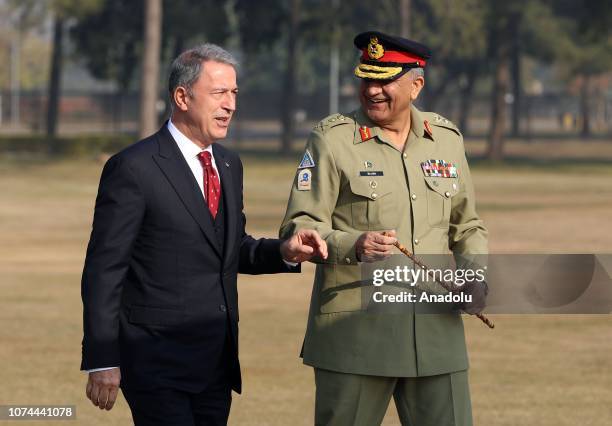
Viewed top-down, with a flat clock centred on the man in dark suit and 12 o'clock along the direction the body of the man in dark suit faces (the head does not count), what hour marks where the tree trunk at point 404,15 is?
The tree trunk is roughly at 8 o'clock from the man in dark suit.

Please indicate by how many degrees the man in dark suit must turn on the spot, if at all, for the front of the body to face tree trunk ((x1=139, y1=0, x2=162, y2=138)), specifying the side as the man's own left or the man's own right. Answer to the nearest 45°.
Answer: approximately 135° to the man's own left

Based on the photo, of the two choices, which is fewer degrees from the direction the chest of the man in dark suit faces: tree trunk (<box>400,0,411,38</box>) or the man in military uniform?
the man in military uniform

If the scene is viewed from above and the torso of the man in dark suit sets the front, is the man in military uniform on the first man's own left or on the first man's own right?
on the first man's own left

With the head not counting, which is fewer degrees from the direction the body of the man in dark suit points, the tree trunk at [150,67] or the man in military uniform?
the man in military uniform

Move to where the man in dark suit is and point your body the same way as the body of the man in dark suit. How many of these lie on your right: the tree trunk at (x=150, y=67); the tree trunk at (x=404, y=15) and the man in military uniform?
0

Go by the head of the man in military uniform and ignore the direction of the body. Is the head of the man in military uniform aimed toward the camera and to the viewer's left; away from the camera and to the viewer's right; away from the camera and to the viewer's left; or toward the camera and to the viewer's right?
toward the camera and to the viewer's left
